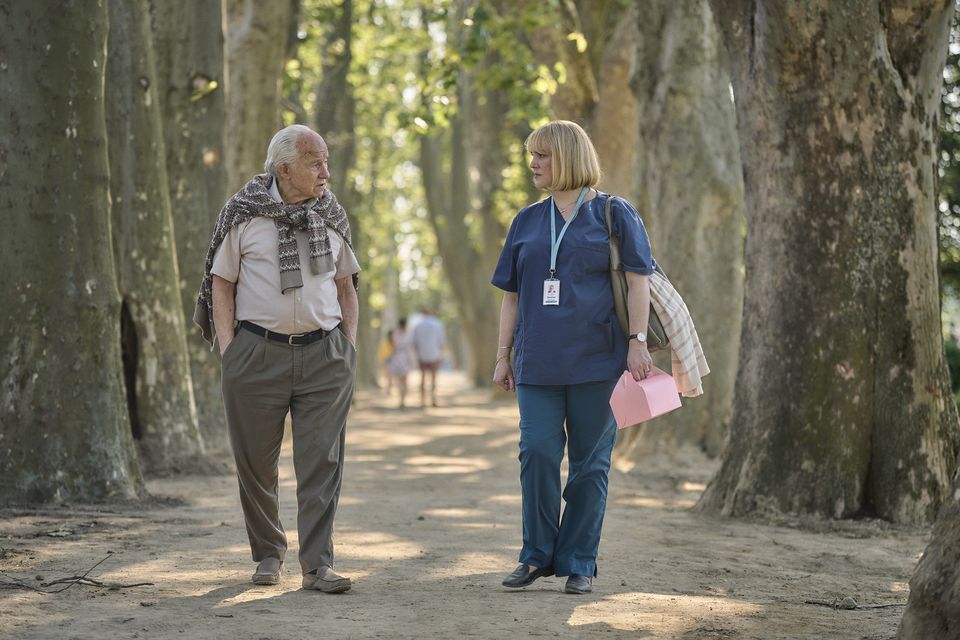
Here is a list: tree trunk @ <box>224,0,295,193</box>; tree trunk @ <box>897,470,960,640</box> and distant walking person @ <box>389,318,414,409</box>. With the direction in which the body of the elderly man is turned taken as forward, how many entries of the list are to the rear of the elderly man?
2

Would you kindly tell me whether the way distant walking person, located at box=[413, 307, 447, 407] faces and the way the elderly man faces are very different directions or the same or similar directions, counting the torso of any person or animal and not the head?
very different directions

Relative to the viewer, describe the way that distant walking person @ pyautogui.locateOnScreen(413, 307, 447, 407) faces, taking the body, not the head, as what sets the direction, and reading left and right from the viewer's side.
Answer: facing away from the viewer

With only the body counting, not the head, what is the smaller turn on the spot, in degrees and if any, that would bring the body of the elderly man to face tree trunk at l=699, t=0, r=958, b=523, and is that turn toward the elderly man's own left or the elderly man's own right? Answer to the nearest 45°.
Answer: approximately 135° to the elderly man's own left

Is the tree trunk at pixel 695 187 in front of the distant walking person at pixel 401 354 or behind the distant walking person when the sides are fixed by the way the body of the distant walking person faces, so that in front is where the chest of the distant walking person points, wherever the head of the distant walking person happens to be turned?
behind

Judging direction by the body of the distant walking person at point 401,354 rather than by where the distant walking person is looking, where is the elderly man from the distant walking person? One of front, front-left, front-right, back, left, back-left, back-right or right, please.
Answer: back

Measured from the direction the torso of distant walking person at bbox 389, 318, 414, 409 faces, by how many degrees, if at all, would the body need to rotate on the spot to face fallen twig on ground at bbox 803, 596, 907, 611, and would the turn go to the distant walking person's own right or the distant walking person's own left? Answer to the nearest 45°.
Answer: approximately 180°

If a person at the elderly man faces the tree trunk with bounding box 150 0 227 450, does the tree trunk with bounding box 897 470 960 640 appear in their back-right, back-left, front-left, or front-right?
back-right

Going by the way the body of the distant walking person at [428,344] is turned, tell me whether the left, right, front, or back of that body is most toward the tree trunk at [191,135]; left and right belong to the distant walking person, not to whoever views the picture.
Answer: back

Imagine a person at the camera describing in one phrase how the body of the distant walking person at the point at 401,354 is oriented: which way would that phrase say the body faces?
away from the camera

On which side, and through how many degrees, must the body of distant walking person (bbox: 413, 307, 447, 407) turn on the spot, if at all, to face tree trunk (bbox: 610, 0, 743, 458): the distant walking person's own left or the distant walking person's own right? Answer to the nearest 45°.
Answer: approximately 180°

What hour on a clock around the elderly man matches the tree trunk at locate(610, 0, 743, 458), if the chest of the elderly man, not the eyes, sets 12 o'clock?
The tree trunk is roughly at 7 o'clock from the elderly man.
